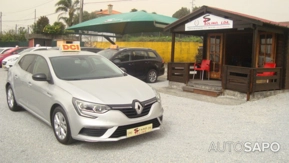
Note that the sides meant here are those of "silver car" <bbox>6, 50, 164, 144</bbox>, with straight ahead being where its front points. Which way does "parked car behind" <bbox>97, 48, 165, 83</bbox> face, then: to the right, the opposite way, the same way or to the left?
to the right

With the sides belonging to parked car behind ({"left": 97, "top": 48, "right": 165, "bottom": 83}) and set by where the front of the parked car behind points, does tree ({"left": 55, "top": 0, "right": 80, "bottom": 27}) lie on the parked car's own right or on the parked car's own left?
on the parked car's own right

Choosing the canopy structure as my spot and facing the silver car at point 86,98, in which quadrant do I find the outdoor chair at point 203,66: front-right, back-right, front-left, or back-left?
front-left

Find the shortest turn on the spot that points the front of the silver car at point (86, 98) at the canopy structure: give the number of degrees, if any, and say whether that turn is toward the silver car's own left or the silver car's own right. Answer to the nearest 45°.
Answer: approximately 135° to the silver car's own left

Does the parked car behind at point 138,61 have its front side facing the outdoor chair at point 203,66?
no

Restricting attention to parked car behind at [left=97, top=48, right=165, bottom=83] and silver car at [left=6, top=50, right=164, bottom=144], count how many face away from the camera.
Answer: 0

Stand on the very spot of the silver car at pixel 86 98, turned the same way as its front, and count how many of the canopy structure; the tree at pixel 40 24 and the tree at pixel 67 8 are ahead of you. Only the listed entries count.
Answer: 0

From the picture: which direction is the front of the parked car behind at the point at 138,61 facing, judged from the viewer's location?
facing the viewer and to the left of the viewer

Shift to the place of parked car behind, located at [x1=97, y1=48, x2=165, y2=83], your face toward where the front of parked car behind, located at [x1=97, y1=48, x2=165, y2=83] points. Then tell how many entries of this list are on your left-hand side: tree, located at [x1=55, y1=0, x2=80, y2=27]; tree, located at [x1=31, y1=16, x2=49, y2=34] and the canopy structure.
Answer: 0

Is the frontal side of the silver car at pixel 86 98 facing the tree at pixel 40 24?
no

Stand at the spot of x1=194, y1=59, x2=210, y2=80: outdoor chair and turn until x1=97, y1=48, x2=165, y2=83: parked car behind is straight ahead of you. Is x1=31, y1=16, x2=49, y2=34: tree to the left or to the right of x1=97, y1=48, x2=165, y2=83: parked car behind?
right

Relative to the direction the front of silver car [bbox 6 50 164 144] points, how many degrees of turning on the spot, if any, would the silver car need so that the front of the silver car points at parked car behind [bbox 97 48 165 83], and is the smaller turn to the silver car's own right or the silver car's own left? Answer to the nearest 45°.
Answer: approximately 135° to the silver car's own left

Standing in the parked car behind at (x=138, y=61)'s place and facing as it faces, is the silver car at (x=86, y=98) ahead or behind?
ahead

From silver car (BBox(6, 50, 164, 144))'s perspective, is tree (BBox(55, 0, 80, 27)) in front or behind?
behind

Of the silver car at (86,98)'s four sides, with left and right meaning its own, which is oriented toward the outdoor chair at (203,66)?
left

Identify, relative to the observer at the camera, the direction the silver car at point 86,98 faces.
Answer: facing the viewer and to the right of the viewer
